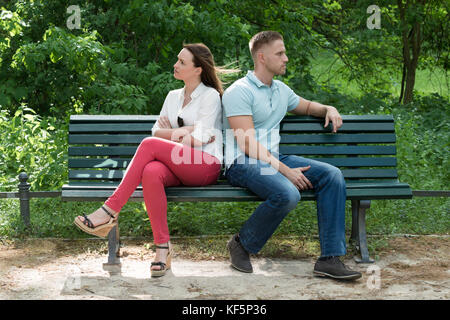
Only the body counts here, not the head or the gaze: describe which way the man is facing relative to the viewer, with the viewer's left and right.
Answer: facing the viewer and to the right of the viewer

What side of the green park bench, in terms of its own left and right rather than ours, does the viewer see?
front

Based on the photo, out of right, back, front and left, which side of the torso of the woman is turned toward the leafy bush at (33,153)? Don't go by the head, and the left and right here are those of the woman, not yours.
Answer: right

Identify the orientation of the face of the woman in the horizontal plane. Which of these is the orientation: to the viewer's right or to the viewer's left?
to the viewer's left

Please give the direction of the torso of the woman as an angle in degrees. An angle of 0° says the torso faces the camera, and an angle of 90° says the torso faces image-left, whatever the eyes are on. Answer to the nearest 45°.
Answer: approximately 45°

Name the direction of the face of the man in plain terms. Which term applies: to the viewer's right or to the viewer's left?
to the viewer's right
